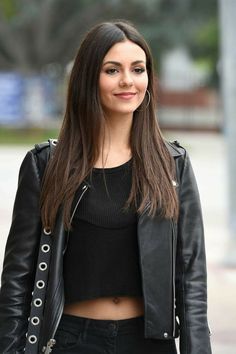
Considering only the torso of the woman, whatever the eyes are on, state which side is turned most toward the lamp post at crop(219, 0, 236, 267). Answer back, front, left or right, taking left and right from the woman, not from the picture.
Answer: back

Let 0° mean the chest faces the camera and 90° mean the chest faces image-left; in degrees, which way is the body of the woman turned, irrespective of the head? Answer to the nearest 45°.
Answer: approximately 0°
